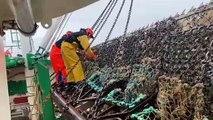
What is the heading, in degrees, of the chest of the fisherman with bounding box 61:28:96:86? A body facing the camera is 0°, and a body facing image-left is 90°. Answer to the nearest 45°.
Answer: approximately 270°

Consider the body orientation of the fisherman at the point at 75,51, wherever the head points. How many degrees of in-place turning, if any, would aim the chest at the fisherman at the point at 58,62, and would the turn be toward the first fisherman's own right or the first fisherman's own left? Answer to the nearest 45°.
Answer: approximately 135° to the first fisherman's own left

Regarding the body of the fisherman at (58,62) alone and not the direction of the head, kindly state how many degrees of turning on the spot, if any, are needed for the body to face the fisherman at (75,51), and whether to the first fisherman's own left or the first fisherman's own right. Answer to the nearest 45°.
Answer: approximately 45° to the first fisherman's own right

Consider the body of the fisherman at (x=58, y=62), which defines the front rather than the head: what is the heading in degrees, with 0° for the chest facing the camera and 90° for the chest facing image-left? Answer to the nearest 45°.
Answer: approximately 270°

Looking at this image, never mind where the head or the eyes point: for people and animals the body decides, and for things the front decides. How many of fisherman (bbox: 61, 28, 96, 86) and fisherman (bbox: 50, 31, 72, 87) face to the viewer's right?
2
